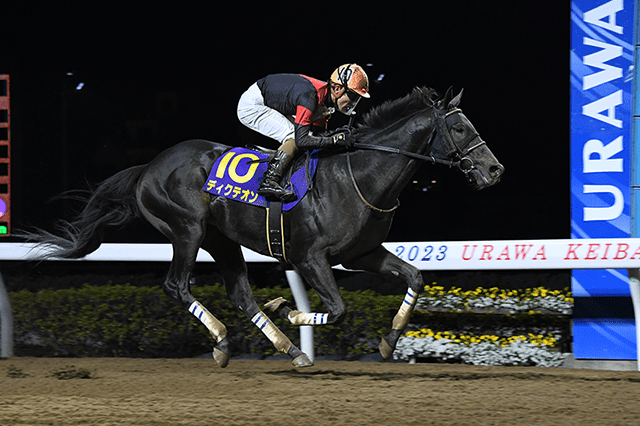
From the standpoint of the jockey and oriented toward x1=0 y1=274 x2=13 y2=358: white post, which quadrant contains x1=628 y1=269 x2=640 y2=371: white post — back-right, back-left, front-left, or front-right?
back-right

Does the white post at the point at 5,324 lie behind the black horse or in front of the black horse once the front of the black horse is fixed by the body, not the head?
behind

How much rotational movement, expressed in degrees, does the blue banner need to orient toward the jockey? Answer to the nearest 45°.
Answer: approximately 45° to its right

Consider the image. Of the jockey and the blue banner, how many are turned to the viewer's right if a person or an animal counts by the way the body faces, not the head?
1

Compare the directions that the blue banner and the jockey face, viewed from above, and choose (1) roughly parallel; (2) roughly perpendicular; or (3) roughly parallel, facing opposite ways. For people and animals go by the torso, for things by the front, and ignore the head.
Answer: roughly perpendicular

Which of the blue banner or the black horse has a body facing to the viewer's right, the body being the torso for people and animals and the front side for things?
the black horse

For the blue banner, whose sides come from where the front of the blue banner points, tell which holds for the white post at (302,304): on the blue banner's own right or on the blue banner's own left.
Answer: on the blue banner's own right

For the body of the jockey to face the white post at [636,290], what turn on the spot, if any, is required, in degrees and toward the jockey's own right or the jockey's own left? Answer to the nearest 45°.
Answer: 0° — they already face it

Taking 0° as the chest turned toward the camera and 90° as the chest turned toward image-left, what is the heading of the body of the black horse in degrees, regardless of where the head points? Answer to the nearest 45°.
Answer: approximately 270°

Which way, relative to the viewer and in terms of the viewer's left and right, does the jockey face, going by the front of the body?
facing to the right of the viewer

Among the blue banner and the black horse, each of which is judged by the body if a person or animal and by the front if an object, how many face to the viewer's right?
1
